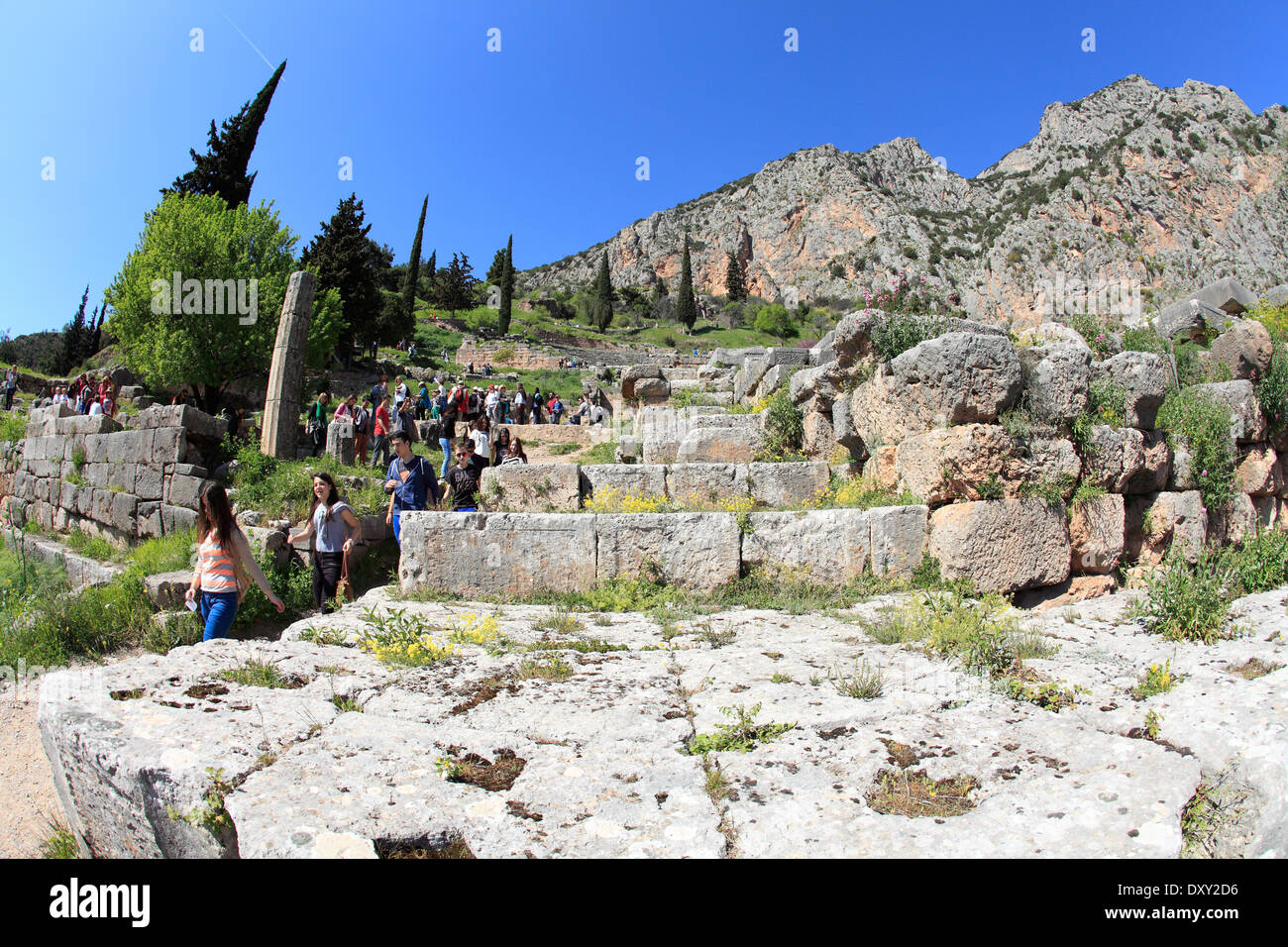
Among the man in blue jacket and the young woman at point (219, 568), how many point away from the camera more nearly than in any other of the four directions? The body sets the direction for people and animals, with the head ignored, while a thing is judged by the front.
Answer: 0

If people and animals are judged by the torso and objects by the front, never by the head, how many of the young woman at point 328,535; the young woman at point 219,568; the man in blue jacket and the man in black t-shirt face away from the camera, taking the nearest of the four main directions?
0

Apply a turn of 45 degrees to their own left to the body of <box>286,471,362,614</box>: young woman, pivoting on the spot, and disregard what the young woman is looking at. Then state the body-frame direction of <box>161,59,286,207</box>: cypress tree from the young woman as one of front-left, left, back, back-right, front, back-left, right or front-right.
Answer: back

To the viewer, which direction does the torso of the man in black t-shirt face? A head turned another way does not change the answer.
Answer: toward the camera

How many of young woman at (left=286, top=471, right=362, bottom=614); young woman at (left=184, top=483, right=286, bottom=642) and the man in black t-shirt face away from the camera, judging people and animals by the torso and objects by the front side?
0

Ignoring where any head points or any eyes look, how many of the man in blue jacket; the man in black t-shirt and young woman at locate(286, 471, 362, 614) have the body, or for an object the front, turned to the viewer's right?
0

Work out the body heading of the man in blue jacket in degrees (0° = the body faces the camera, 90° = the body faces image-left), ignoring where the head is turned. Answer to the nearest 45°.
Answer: approximately 45°

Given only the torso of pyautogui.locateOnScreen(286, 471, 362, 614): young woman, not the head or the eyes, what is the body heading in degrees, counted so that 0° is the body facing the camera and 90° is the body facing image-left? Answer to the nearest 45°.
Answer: approximately 45°

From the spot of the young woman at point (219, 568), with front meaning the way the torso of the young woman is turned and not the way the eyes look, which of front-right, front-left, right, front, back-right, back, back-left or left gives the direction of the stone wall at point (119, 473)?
back-right

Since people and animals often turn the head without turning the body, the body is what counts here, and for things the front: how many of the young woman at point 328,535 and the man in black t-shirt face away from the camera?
0

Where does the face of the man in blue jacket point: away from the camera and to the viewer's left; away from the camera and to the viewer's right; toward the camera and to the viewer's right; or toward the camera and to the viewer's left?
toward the camera and to the viewer's left

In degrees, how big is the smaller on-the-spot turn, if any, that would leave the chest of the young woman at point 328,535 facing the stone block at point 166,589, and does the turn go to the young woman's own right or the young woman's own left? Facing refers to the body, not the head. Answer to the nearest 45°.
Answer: approximately 90° to the young woman's own right
